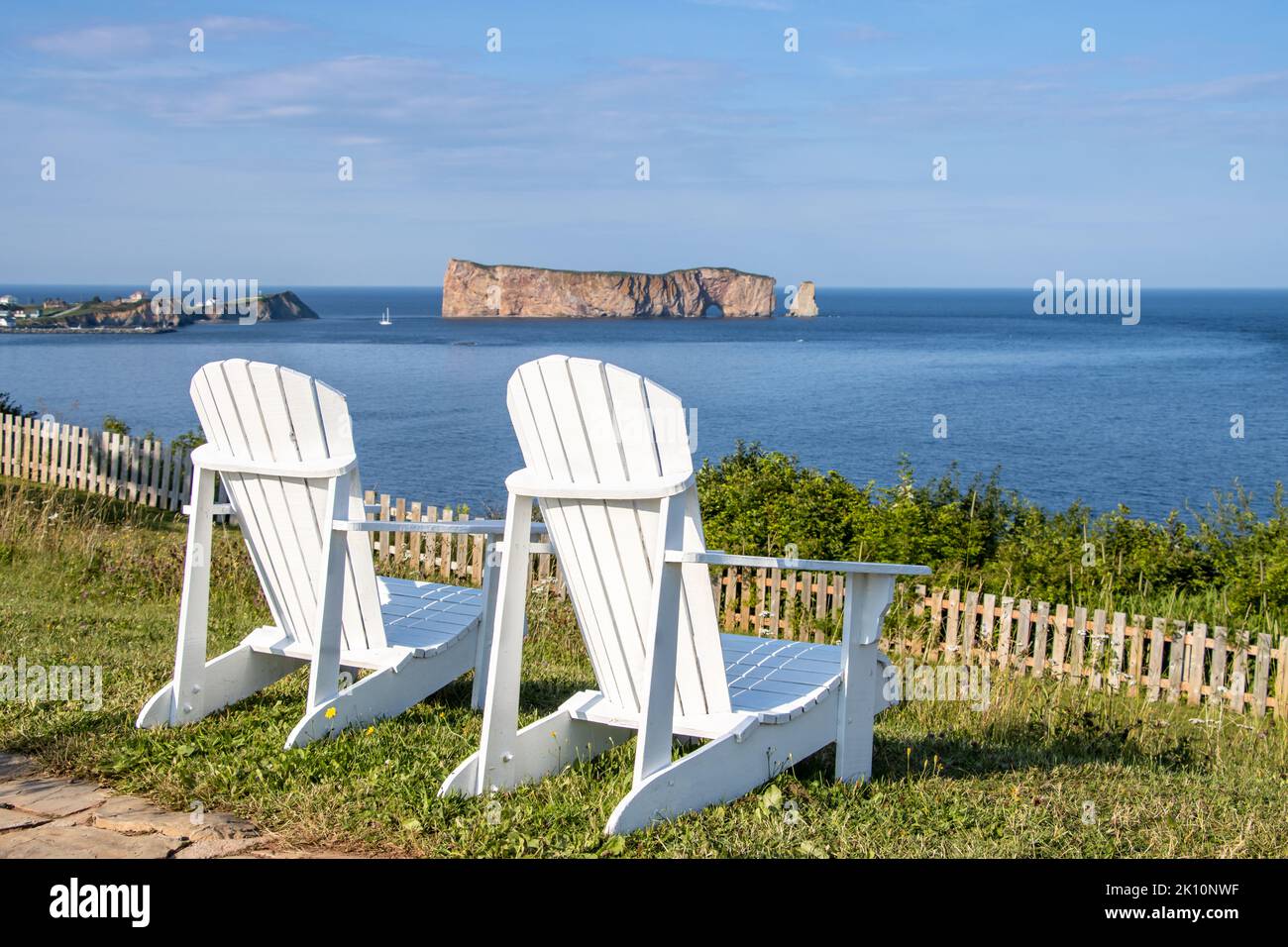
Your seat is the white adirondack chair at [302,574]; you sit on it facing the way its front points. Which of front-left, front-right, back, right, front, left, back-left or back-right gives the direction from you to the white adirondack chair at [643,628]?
right

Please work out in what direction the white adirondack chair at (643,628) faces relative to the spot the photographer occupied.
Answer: facing away from the viewer and to the right of the viewer

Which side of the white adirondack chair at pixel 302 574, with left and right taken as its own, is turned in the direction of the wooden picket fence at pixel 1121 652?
front

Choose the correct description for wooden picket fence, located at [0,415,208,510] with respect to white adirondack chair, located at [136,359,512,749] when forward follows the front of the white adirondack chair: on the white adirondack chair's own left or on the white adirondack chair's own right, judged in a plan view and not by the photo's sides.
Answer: on the white adirondack chair's own left

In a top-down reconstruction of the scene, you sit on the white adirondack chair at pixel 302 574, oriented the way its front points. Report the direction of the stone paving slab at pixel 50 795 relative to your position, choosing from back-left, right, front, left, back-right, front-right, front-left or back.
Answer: back

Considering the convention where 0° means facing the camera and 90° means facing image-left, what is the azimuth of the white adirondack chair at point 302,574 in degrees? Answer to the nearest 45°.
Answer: approximately 225°

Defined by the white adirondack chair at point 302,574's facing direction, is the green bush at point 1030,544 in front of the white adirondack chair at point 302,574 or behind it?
in front

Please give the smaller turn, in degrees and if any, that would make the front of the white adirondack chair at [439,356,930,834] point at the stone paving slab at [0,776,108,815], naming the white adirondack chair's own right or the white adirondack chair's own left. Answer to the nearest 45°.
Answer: approximately 135° to the white adirondack chair's own left

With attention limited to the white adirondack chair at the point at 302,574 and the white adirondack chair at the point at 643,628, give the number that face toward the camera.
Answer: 0

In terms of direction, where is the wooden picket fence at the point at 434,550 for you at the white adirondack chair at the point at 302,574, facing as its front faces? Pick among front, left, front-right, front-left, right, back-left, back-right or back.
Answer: front-left
